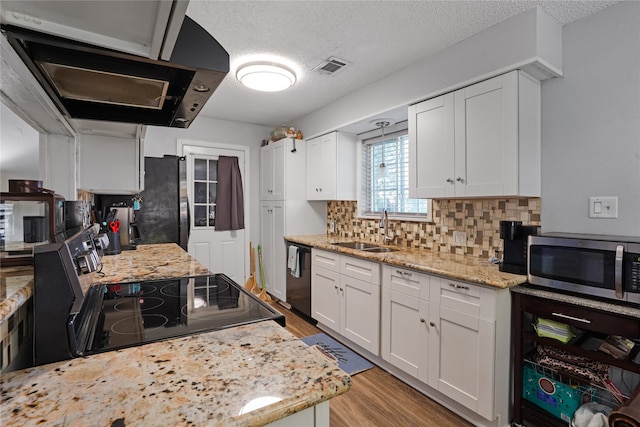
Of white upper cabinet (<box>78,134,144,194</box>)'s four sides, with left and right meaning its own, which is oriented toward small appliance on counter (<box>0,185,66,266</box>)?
right

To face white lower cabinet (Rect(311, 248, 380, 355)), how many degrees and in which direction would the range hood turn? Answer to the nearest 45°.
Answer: approximately 45° to its left

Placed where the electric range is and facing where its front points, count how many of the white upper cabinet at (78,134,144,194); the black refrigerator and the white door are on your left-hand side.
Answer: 3

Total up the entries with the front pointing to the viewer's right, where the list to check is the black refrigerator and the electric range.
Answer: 2

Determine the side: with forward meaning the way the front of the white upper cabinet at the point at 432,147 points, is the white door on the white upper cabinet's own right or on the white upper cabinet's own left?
on the white upper cabinet's own right

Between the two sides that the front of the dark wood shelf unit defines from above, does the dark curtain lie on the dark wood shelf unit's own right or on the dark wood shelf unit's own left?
on the dark wood shelf unit's own right

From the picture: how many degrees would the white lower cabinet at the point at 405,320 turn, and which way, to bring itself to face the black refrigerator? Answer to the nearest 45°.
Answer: approximately 45° to its right

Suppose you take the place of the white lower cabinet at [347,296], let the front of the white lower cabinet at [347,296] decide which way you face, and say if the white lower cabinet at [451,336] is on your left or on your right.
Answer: on your left

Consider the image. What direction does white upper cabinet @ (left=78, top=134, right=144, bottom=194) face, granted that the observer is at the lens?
facing to the right of the viewer

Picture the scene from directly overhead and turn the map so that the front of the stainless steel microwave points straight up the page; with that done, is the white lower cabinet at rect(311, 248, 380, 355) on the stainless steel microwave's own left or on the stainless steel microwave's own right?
on the stainless steel microwave's own right

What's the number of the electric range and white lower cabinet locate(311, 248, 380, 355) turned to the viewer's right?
1

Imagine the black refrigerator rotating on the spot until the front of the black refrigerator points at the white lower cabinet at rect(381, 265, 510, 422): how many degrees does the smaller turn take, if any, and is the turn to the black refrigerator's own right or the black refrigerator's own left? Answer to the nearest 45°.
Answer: approximately 45° to the black refrigerator's own right
